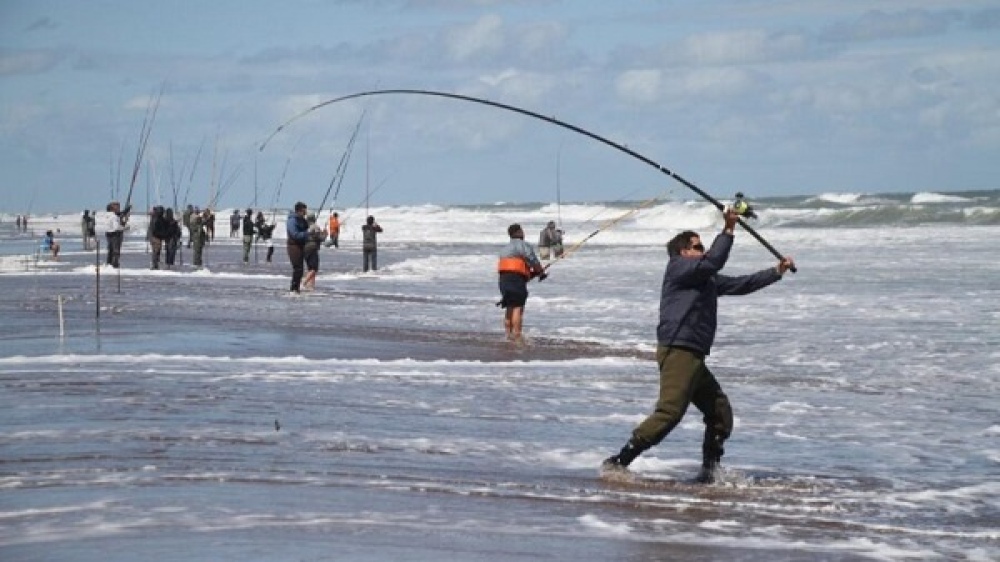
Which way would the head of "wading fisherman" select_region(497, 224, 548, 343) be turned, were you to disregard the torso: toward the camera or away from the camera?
away from the camera

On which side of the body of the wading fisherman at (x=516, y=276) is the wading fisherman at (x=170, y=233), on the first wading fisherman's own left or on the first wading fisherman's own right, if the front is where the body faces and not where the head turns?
on the first wading fisherman's own left

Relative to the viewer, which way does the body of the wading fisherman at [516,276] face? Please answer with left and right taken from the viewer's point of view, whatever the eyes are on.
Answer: facing away from the viewer and to the right of the viewer

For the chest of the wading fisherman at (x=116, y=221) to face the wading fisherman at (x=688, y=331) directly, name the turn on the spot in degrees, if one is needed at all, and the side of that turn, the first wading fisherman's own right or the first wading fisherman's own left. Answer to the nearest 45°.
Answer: approximately 90° to the first wading fisherman's own right

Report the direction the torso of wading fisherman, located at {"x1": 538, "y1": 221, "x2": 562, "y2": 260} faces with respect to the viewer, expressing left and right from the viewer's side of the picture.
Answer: facing away from the viewer and to the right of the viewer

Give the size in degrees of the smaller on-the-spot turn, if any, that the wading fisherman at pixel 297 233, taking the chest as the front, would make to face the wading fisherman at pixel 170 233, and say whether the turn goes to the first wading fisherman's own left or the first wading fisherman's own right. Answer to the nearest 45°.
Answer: approximately 90° to the first wading fisherman's own left

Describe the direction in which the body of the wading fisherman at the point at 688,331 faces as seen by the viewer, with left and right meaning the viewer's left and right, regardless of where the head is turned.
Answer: facing to the right of the viewer

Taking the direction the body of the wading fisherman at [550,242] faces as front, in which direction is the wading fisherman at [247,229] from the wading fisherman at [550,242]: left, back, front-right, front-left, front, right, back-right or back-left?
back-left

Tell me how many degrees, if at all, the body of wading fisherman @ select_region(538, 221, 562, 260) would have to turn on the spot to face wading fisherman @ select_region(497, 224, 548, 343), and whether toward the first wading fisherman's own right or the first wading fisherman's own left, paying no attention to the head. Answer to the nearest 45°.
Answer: approximately 135° to the first wading fisherman's own right
